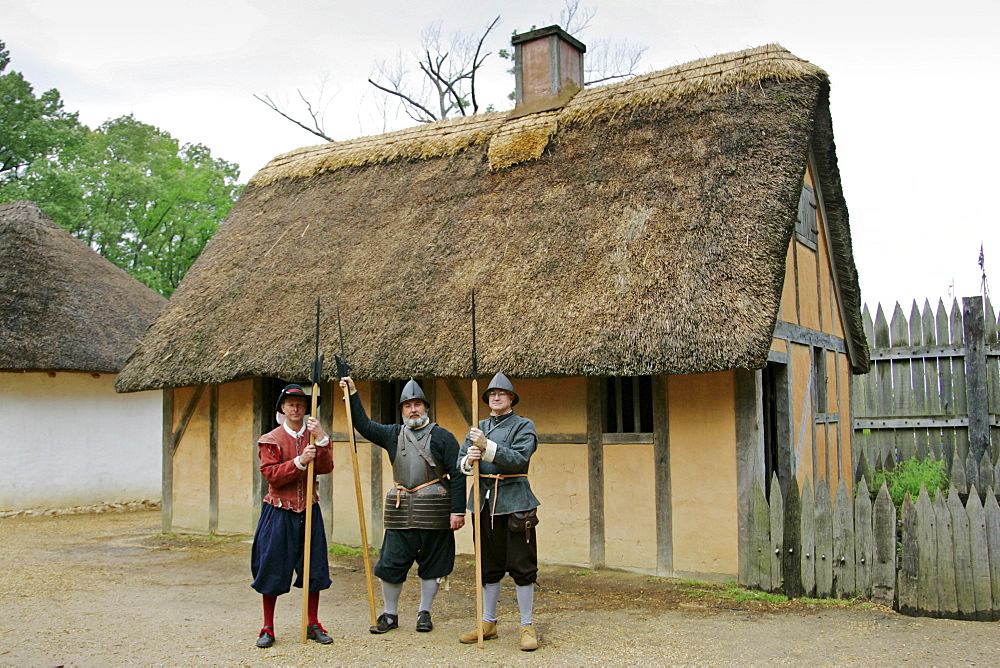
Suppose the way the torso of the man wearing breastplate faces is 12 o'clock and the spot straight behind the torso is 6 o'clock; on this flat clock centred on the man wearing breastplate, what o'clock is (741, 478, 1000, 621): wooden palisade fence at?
The wooden palisade fence is roughly at 9 o'clock from the man wearing breastplate.

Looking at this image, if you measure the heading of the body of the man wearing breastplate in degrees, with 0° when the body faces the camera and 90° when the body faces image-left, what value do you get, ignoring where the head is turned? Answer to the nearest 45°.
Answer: approximately 0°

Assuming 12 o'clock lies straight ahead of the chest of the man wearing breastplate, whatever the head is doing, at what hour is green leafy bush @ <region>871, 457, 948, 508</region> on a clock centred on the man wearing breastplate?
The green leafy bush is roughly at 8 o'clock from the man wearing breastplate.

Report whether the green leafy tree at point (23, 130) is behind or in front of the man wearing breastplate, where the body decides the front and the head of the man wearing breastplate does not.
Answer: behind

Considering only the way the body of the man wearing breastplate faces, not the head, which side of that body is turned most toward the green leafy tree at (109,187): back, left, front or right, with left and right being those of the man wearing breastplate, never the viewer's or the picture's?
back

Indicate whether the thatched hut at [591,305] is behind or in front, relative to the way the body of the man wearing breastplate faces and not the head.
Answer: behind

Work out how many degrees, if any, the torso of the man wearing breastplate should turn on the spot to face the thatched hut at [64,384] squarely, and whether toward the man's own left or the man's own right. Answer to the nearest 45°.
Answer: approximately 135° to the man's own right
